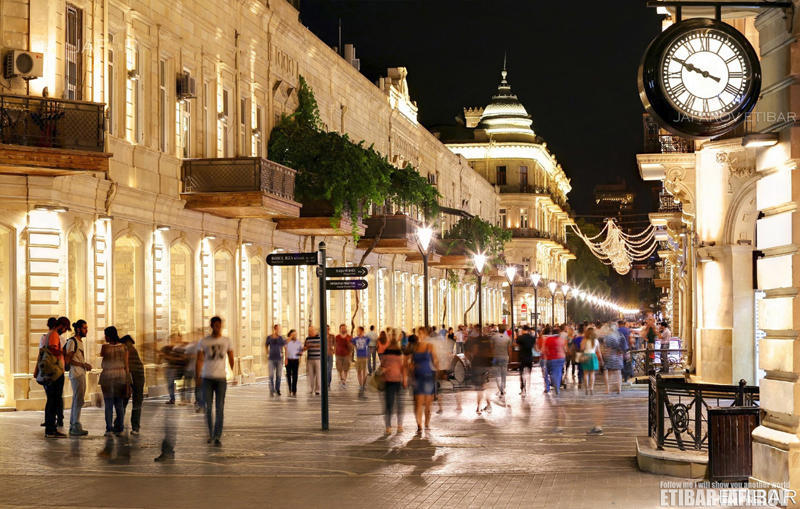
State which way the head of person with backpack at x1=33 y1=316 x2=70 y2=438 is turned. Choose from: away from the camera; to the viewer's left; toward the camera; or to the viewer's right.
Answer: to the viewer's right

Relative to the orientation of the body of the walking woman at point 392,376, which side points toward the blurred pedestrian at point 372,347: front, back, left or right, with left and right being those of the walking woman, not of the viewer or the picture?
front

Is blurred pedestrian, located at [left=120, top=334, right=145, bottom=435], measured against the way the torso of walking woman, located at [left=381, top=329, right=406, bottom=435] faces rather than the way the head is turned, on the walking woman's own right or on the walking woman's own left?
on the walking woman's own right
